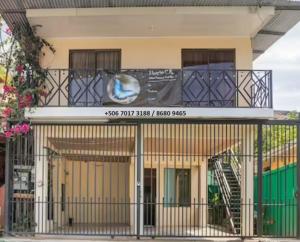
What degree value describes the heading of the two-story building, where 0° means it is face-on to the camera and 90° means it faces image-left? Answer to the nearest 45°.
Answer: approximately 0°

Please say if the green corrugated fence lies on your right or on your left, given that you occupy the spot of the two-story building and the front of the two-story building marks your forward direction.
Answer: on your left
